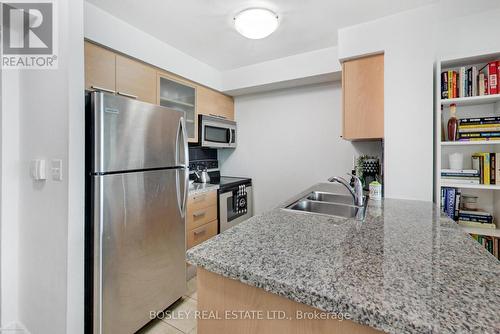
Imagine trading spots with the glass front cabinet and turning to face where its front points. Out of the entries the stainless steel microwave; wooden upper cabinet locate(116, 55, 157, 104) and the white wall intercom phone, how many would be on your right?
2

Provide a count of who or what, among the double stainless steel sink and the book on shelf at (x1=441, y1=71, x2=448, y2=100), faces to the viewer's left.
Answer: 1

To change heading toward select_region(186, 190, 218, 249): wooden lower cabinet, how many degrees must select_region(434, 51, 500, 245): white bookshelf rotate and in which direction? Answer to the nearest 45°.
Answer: approximately 90° to its right

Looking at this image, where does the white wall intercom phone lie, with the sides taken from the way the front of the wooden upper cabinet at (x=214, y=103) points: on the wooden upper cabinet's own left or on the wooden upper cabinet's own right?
on the wooden upper cabinet's own right

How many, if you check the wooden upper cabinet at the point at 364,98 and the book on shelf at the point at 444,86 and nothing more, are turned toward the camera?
1

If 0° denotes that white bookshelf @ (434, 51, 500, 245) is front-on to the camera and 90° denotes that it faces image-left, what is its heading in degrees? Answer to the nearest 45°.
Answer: approximately 45°

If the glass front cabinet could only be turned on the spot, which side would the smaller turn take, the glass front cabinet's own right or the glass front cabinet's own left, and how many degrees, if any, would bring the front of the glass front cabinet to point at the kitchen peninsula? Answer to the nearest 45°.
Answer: approximately 45° to the glass front cabinet's own right

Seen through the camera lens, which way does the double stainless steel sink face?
facing to the left of the viewer

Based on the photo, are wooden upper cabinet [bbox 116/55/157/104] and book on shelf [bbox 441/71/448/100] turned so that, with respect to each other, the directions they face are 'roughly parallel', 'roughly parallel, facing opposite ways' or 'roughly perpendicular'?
roughly perpendicular

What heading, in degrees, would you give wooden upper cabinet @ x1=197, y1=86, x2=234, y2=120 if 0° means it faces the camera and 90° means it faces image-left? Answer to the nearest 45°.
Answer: approximately 315°
